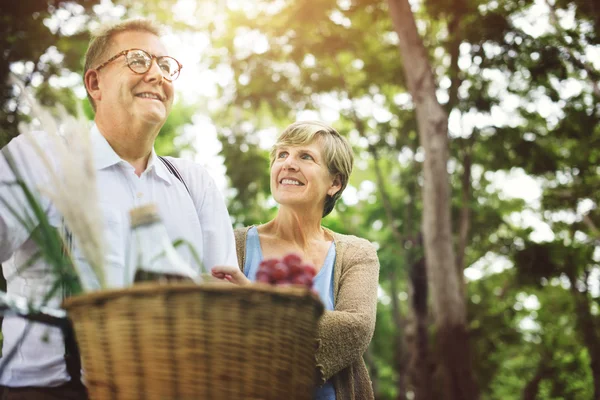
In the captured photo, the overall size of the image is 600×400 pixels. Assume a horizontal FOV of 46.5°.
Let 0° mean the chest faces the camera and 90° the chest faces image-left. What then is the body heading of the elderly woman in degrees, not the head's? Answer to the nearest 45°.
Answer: approximately 45°

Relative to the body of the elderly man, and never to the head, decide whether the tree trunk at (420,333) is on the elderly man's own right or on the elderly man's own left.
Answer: on the elderly man's own left

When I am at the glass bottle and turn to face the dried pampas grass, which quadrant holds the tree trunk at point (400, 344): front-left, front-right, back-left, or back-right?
back-right

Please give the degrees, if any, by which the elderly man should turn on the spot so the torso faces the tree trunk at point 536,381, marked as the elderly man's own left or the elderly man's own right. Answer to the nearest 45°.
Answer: approximately 90° to the elderly man's own left

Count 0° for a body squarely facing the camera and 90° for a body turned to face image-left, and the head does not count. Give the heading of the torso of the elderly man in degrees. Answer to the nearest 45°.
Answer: approximately 315°

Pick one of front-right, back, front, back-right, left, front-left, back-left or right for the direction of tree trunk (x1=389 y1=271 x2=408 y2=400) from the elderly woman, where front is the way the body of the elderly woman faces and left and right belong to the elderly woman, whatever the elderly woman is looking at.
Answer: back-right
